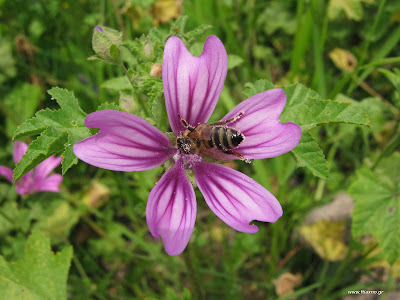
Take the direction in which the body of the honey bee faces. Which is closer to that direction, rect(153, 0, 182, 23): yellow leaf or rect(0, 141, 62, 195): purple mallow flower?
the purple mallow flower

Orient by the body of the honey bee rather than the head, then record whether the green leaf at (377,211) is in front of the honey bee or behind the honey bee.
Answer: behind

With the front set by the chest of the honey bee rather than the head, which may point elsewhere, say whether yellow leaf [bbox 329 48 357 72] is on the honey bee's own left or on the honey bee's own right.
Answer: on the honey bee's own right

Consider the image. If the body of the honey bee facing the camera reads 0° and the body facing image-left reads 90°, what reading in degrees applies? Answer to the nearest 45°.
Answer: approximately 90°

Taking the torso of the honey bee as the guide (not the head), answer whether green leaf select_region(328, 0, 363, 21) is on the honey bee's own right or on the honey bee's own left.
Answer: on the honey bee's own right
